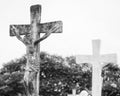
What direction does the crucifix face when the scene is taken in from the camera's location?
facing the viewer and to the left of the viewer
